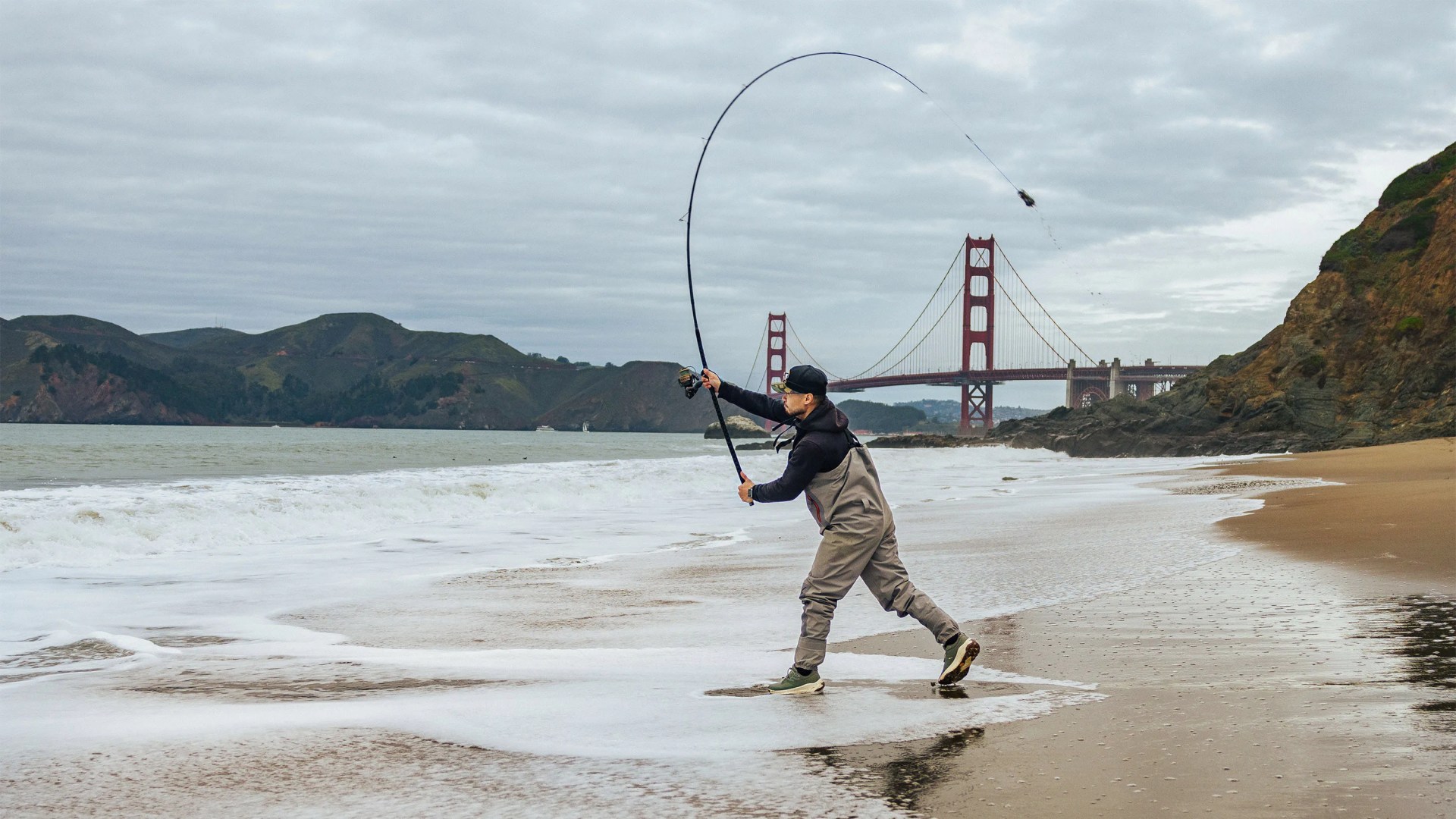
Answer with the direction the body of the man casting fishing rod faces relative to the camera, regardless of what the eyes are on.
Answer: to the viewer's left

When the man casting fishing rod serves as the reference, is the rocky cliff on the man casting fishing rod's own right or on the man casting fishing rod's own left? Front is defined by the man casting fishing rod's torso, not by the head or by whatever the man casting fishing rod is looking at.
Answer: on the man casting fishing rod's own right
